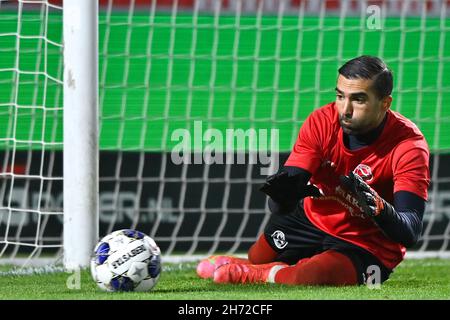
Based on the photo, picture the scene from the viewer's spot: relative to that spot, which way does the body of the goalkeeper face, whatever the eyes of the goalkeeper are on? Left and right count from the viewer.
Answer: facing the viewer and to the left of the viewer

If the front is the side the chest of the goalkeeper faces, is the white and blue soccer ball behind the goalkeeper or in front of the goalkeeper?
in front

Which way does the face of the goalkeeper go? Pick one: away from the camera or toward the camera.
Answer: toward the camera

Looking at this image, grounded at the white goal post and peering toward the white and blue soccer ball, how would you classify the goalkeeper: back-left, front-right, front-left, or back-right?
front-left

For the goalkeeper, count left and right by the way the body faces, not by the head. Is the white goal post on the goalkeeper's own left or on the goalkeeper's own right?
on the goalkeeper's own right

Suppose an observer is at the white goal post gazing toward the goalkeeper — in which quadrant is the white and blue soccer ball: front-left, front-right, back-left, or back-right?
front-right
